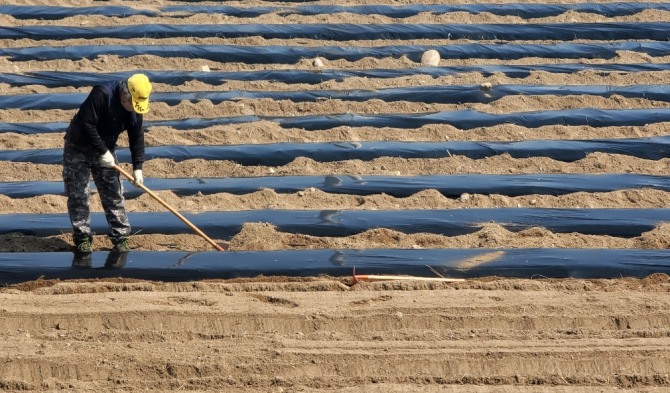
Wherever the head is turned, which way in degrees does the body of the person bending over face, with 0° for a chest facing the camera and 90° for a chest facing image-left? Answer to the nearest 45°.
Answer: approximately 315°

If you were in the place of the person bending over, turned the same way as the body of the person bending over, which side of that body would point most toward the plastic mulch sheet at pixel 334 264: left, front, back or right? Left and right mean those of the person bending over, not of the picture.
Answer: front

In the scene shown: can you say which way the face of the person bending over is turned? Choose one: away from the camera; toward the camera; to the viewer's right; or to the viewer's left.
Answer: to the viewer's right
